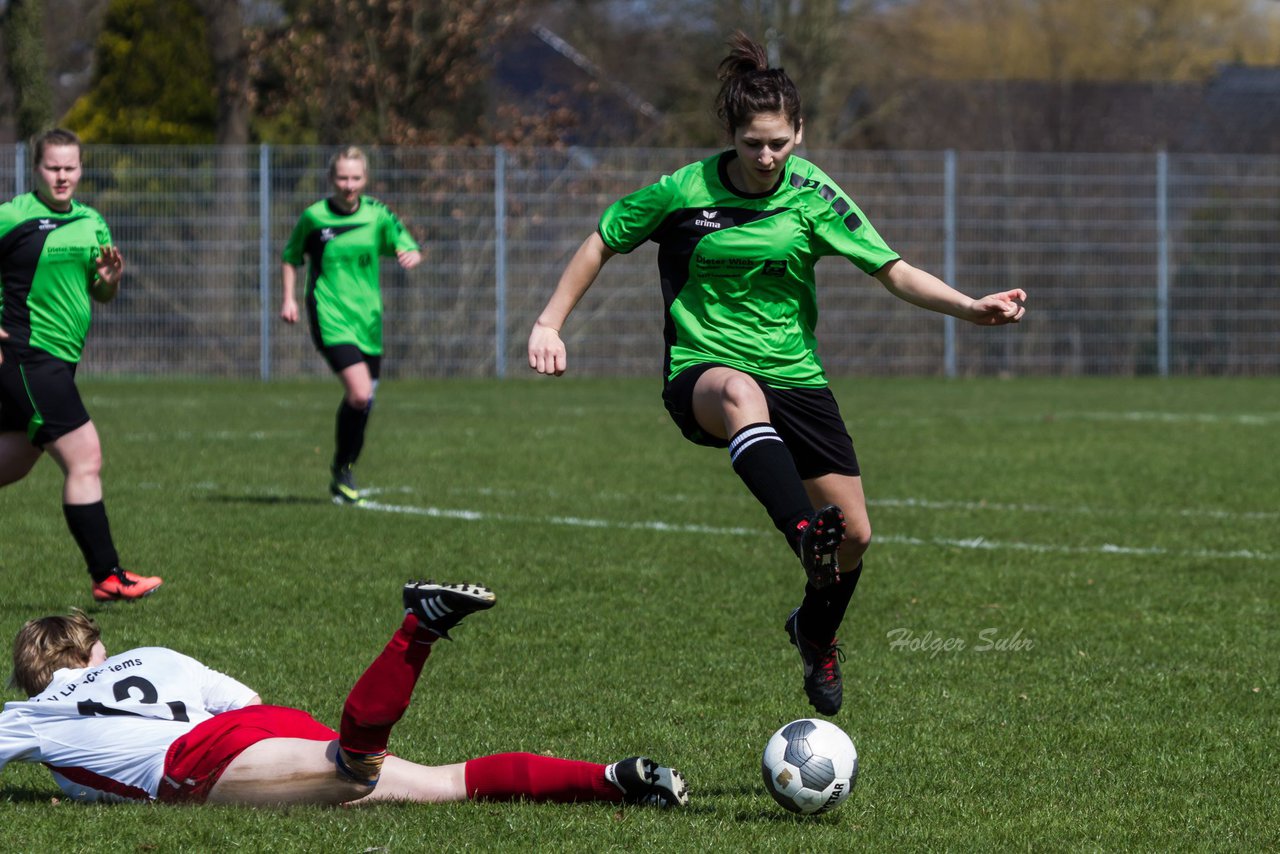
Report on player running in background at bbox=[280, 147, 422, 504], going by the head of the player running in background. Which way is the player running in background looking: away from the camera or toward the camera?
toward the camera

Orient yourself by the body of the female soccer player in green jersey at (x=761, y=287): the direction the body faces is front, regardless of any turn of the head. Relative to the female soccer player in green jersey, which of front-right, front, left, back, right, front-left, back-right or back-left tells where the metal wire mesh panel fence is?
back

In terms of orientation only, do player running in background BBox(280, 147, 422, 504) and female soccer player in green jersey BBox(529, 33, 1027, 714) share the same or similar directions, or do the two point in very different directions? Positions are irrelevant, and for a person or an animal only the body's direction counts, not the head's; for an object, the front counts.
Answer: same or similar directions

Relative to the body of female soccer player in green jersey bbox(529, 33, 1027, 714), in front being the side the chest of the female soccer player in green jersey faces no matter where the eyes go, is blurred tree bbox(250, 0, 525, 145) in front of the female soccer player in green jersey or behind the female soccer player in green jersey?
behind

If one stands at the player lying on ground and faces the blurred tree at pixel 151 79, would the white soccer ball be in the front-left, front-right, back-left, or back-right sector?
back-right

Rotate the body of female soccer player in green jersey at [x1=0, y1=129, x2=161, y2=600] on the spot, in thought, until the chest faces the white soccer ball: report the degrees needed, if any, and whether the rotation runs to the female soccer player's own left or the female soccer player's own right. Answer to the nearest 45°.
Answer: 0° — they already face it

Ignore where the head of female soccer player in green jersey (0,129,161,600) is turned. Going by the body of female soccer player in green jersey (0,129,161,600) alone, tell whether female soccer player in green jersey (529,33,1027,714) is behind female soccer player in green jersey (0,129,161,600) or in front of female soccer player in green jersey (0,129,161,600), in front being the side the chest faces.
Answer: in front

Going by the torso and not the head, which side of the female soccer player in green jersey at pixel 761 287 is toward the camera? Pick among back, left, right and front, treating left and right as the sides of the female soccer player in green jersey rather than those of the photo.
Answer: front

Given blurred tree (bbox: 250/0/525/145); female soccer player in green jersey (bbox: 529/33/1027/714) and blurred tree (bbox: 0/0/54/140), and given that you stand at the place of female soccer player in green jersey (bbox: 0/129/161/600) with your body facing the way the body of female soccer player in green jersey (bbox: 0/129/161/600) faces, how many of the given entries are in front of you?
1

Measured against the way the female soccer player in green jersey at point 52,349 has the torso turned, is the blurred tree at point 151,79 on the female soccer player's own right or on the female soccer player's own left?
on the female soccer player's own left

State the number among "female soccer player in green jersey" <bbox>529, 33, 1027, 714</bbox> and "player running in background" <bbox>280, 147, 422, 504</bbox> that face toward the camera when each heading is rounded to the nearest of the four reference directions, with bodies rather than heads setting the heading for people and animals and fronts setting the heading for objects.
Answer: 2

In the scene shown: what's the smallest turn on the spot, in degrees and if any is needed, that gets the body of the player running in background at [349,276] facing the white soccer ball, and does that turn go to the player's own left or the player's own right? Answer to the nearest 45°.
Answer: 0° — they already face it

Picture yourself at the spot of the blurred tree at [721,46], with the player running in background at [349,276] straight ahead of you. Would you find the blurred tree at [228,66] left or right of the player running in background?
right

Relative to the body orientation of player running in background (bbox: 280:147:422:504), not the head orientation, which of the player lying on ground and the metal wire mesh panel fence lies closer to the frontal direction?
the player lying on ground

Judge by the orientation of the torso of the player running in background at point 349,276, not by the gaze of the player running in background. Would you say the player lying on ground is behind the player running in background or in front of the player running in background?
in front

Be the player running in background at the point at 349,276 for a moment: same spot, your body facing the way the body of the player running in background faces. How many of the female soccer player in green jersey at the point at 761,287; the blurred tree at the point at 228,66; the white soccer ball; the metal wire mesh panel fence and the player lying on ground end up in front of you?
3
